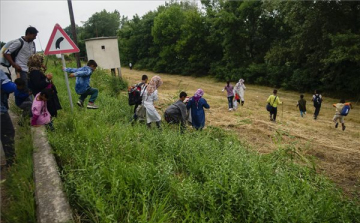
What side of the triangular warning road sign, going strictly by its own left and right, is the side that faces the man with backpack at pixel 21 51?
right

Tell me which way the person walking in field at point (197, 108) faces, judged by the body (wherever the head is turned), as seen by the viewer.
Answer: away from the camera

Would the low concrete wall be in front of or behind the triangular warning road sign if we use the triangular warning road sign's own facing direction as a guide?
in front

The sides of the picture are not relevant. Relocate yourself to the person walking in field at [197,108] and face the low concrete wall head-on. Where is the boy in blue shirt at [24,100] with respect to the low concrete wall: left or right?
right

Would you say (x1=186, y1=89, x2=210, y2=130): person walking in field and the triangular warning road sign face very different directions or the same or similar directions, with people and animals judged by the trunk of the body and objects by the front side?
very different directions

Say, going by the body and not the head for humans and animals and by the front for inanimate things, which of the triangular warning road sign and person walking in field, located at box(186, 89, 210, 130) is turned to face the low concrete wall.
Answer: the triangular warning road sign

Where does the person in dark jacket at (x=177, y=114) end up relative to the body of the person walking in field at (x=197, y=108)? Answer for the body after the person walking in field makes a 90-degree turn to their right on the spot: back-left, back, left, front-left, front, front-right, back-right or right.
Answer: back-right

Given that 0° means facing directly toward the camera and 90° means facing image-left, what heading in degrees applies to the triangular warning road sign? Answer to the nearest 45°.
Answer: approximately 0°

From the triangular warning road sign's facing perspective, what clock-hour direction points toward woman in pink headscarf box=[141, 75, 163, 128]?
The woman in pink headscarf is roughly at 9 o'clock from the triangular warning road sign.

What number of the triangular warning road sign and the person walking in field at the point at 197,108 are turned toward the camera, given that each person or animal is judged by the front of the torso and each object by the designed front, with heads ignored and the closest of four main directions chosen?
1
